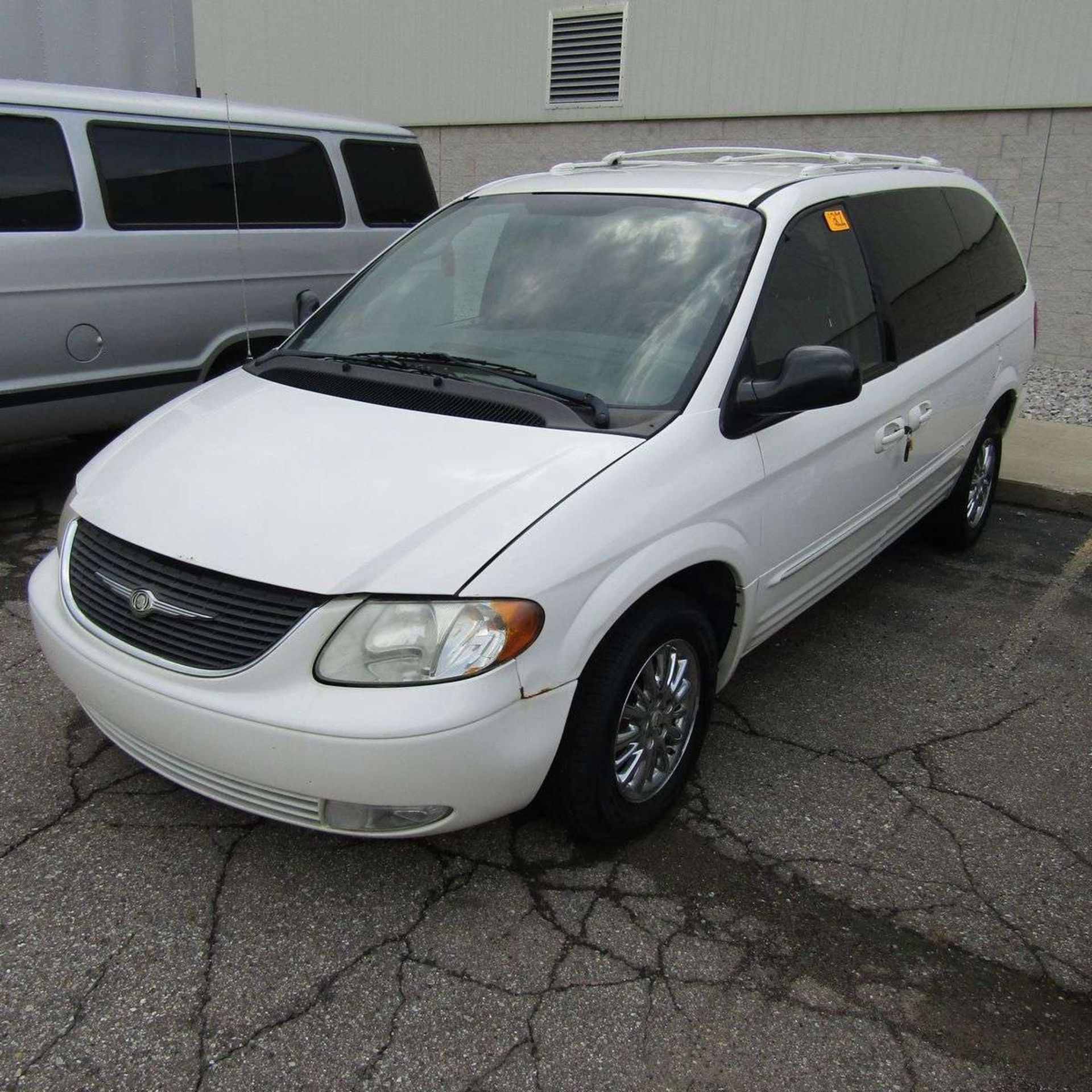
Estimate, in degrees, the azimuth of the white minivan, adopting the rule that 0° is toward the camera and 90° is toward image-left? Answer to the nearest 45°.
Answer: approximately 45°
